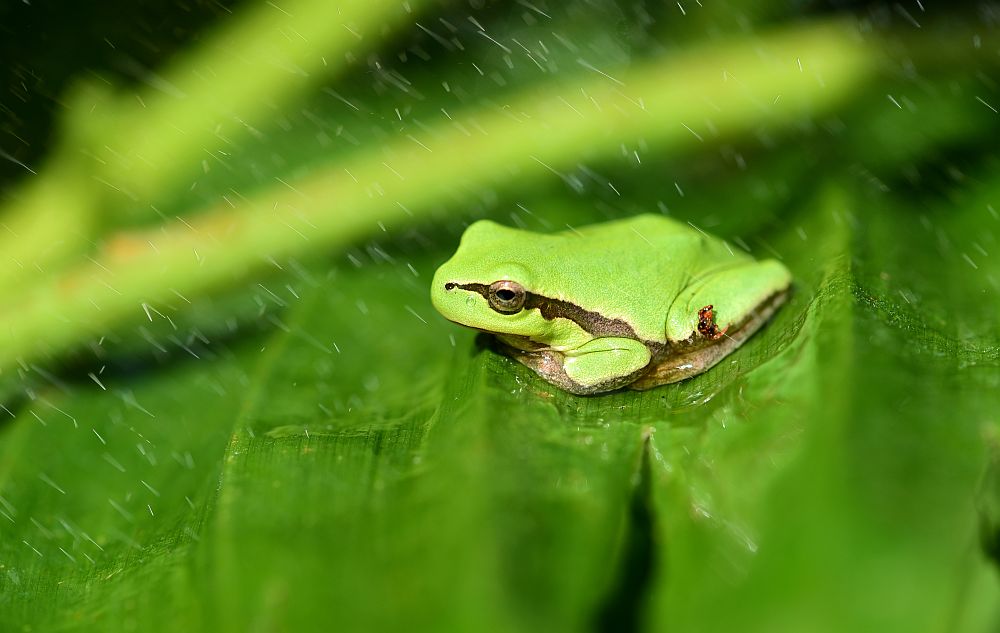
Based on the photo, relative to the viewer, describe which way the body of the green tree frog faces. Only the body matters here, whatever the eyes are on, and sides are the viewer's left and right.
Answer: facing to the left of the viewer
